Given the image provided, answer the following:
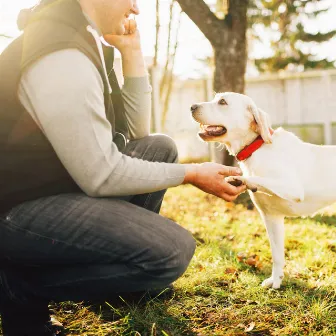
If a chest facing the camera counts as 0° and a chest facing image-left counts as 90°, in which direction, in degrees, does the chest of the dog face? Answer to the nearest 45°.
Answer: approximately 90°

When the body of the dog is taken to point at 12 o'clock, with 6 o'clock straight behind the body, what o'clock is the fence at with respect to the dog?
The fence is roughly at 3 o'clock from the dog.

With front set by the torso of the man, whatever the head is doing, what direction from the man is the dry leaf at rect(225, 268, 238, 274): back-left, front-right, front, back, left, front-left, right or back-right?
front-left

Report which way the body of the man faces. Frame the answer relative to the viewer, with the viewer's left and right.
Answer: facing to the right of the viewer

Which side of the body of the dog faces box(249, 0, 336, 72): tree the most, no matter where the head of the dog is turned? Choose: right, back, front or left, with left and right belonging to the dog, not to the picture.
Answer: right

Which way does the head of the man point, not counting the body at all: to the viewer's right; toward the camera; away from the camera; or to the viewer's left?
to the viewer's right

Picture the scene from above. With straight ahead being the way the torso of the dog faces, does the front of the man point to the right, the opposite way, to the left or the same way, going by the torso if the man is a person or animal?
the opposite way

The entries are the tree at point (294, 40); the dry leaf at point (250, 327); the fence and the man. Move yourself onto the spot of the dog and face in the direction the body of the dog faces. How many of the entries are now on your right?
2

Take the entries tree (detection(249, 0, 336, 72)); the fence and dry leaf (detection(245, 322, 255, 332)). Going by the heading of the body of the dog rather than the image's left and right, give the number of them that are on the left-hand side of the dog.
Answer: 1

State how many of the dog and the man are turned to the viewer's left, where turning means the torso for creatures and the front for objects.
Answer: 1
